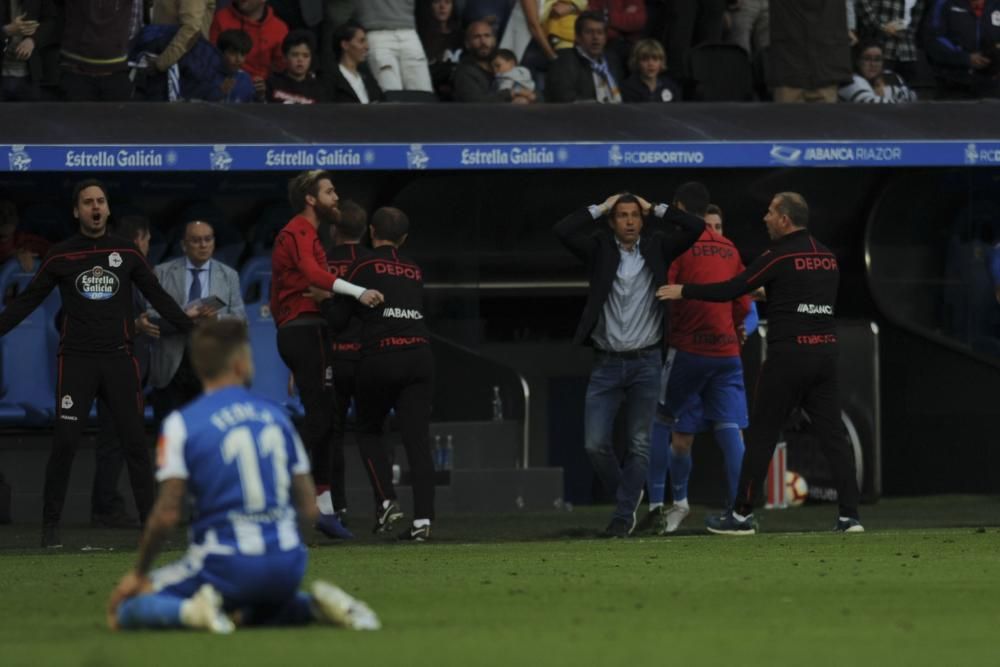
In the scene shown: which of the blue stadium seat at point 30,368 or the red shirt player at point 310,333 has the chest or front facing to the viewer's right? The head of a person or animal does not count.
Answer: the red shirt player

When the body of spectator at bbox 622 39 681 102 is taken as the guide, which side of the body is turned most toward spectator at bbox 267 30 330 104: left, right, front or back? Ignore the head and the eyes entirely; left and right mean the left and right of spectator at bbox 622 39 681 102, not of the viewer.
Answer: right

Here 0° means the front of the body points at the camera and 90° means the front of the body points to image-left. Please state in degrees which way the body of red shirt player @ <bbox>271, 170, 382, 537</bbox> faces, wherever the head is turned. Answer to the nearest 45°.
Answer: approximately 270°

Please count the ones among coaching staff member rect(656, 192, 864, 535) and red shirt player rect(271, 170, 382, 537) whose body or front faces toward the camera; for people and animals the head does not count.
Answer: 0

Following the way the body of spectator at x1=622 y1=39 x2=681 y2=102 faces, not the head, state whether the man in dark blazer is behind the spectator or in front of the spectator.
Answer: in front

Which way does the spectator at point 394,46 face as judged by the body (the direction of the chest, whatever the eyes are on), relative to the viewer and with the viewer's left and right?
facing the viewer

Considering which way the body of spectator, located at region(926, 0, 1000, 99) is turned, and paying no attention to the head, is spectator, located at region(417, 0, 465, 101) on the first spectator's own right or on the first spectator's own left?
on the first spectator's own right

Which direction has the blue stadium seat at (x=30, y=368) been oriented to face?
toward the camera

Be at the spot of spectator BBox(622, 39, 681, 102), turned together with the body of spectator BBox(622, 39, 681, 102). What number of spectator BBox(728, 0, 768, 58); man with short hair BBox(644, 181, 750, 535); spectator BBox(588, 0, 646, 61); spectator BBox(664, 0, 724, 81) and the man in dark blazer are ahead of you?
2

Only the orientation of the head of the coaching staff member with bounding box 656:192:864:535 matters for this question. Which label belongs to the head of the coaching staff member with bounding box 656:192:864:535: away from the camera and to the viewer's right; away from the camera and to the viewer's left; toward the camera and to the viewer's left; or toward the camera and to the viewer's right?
away from the camera and to the viewer's left

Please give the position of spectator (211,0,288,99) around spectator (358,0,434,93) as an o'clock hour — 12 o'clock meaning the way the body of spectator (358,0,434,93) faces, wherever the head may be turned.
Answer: spectator (211,0,288,99) is roughly at 3 o'clock from spectator (358,0,434,93).

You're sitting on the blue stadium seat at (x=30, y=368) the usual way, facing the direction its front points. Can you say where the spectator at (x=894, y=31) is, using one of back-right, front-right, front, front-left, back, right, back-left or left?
left

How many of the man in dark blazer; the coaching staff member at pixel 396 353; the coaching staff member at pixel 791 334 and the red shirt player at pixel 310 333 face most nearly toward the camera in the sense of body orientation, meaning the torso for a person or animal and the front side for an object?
1

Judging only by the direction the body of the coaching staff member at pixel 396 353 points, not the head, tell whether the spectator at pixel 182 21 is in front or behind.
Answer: in front
